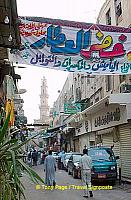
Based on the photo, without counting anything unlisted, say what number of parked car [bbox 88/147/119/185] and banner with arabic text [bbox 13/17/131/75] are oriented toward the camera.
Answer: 2

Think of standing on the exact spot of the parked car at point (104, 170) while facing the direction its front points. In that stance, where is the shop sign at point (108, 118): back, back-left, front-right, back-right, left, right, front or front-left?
back

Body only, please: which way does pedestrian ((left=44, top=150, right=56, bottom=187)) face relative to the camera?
away from the camera

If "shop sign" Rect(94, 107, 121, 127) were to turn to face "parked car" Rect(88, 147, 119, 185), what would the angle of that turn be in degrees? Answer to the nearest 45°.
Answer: approximately 45° to its left

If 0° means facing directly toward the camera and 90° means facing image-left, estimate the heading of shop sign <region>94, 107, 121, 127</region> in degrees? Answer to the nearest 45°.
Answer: approximately 45°

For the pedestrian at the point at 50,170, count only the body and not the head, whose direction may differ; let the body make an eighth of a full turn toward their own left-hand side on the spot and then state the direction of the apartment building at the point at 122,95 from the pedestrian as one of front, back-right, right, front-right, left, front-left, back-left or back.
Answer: right

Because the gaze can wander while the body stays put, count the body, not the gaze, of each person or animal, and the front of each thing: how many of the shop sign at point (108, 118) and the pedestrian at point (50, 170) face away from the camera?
1

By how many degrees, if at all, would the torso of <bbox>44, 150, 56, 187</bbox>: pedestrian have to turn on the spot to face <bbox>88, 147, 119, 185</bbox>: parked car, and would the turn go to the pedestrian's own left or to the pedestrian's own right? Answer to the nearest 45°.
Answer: approximately 45° to the pedestrian's own right

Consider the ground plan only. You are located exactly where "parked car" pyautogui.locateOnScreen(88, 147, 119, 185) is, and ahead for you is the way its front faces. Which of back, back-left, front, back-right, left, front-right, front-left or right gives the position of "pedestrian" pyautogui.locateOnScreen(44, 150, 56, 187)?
front-right

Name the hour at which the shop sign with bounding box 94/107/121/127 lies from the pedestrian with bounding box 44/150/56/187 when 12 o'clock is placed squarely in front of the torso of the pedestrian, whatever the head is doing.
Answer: The shop sign is roughly at 1 o'clock from the pedestrian.

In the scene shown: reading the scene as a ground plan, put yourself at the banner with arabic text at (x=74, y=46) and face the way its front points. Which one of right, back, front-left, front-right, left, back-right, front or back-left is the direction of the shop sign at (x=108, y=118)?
back

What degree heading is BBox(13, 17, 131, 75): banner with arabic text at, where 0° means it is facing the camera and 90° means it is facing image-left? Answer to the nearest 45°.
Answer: approximately 0°
